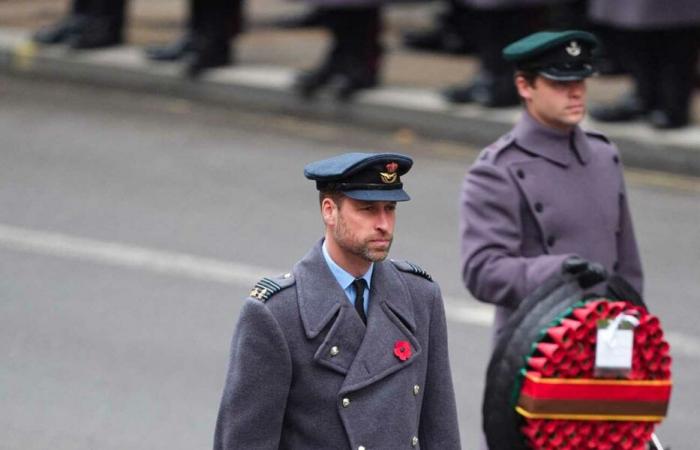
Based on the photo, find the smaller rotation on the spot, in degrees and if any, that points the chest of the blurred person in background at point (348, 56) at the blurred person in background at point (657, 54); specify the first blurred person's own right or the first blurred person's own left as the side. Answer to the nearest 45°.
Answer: approximately 90° to the first blurred person's own left

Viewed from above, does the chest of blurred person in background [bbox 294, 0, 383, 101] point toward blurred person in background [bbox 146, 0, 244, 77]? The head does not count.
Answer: no

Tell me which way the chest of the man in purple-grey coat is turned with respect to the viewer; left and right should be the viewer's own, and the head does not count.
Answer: facing the viewer and to the right of the viewer

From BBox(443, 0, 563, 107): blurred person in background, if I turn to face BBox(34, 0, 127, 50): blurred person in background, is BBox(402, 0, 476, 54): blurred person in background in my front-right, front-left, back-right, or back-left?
front-right

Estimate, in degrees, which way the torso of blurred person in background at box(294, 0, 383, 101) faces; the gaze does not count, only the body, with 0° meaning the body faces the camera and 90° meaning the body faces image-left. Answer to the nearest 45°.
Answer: approximately 45°

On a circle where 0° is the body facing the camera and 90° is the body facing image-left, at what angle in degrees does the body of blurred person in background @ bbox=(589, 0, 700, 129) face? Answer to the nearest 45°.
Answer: approximately 45°

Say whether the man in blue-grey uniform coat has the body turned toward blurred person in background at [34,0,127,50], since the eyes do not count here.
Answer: no

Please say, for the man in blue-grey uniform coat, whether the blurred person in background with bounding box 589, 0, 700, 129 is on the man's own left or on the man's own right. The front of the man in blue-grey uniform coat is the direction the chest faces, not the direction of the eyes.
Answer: on the man's own left

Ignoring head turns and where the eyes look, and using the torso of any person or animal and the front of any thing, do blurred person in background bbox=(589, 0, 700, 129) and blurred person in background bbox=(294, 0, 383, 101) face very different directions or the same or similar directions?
same or similar directions
